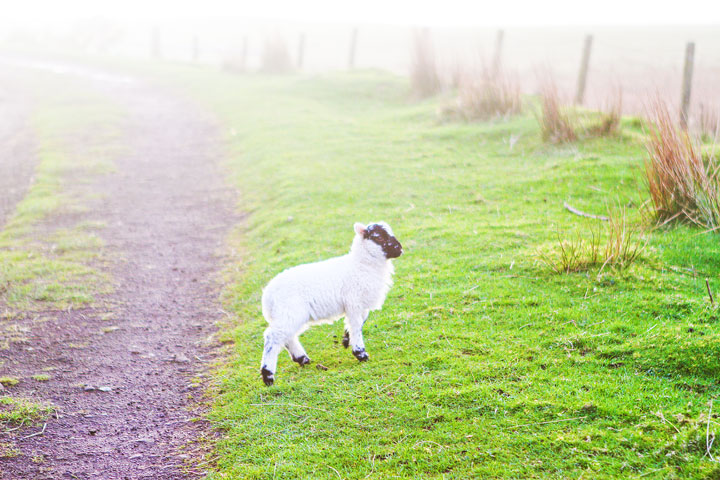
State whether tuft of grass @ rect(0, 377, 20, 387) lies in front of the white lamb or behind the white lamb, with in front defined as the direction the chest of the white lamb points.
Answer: behind

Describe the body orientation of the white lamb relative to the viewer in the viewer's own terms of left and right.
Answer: facing to the right of the viewer

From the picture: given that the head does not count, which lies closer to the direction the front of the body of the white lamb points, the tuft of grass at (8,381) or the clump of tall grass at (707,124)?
the clump of tall grass

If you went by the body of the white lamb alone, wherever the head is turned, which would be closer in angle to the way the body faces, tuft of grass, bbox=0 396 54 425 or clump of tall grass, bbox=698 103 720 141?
the clump of tall grass

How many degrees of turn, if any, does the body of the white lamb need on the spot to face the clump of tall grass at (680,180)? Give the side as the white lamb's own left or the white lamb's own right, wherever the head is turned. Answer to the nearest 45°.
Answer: approximately 45° to the white lamb's own left

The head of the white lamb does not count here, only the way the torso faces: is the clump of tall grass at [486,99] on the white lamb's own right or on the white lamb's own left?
on the white lamb's own left

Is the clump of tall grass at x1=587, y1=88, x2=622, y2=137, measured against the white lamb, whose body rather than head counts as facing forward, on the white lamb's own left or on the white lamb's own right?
on the white lamb's own left

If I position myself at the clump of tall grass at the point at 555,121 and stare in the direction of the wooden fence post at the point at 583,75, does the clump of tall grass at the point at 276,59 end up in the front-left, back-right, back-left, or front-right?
front-left

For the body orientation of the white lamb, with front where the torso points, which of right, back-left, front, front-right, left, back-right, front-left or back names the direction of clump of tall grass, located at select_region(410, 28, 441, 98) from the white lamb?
left

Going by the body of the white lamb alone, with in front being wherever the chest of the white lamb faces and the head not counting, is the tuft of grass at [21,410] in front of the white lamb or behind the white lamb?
behind
